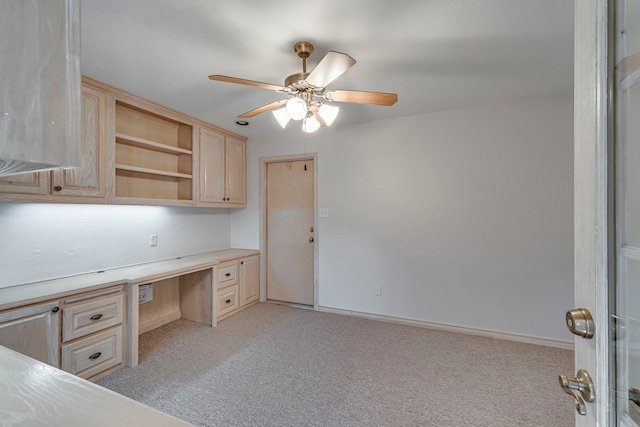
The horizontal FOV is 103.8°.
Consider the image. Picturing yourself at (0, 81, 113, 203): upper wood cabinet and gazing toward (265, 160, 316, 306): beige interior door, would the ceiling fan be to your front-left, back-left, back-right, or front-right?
front-right

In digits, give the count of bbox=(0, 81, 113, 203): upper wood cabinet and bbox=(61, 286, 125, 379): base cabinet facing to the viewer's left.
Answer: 0

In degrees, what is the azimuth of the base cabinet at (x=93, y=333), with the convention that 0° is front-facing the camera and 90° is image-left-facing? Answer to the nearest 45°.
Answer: approximately 315°

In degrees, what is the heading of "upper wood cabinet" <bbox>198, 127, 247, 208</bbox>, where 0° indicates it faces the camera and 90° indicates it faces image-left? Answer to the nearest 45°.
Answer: approximately 315°

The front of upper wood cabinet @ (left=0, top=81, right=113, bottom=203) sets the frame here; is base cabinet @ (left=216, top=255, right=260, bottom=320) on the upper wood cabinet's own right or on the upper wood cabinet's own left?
on the upper wood cabinet's own left

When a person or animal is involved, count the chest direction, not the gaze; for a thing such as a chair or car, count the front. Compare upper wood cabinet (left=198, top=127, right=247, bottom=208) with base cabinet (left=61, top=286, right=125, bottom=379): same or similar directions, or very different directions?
same or similar directions

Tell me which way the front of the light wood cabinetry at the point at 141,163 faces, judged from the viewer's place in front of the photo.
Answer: facing the viewer and to the right of the viewer

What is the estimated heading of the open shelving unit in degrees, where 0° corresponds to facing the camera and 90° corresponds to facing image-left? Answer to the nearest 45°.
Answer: approximately 315°

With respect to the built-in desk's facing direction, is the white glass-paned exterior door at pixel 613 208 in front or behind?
in front

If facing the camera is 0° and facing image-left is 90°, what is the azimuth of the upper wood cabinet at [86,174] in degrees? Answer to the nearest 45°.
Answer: approximately 315°

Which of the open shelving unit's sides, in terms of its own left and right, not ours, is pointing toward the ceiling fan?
front

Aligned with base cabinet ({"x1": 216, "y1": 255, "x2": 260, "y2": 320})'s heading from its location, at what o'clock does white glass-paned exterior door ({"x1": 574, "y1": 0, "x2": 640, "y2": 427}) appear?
The white glass-paned exterior door is roughly at 1 o'clock from the base cabinet.

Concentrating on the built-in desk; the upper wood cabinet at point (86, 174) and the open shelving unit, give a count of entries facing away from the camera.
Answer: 0

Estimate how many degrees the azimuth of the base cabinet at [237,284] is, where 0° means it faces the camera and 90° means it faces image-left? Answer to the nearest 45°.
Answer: approximately 315°

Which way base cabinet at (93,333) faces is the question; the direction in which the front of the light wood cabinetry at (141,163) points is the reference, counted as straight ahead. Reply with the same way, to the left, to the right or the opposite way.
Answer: the same way
